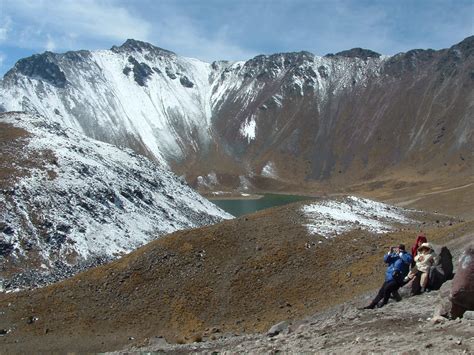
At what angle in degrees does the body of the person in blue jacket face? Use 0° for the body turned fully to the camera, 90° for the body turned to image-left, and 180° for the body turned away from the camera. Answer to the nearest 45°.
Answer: approximately 45°

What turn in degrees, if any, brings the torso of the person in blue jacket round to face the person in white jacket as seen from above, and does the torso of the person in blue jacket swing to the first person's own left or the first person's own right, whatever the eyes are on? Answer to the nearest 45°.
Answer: approximately 135° to the first person's own left

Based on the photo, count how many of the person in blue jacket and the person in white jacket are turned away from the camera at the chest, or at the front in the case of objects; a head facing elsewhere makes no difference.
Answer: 0

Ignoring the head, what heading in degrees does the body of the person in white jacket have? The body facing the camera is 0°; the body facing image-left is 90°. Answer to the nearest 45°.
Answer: approximately 45°

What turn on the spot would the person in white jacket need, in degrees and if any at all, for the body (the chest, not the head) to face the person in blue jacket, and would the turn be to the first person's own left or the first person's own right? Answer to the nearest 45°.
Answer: approximately 45° to the first person's own right
